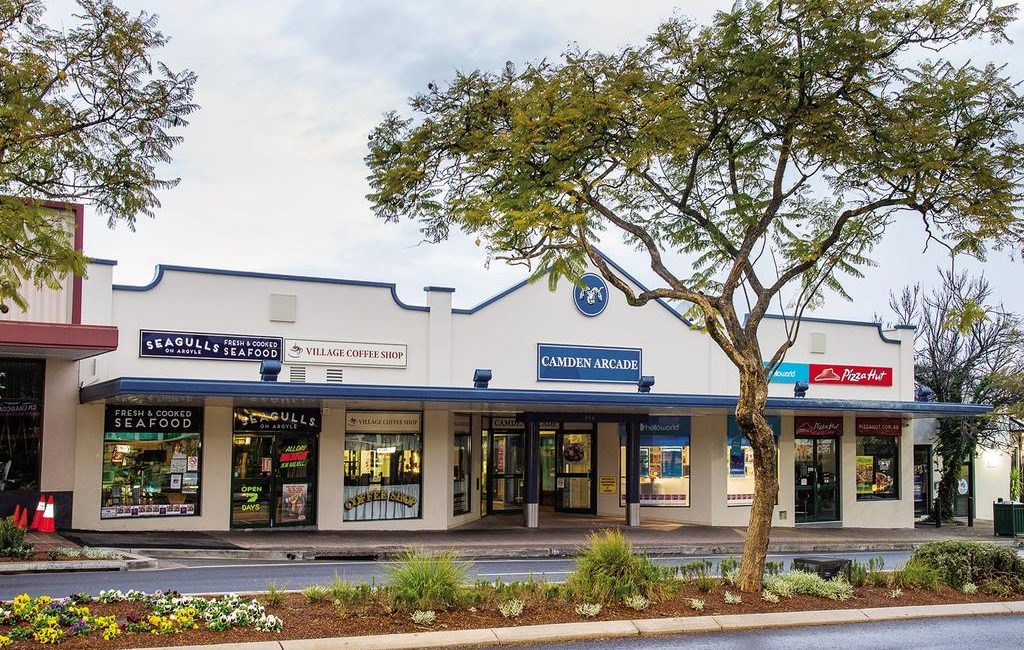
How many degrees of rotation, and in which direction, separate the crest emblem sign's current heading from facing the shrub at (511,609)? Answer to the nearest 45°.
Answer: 0° — it already faces it

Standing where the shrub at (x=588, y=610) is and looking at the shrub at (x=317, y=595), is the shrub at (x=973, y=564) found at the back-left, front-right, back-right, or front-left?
back-right

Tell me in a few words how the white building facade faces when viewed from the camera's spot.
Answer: facing the viewer

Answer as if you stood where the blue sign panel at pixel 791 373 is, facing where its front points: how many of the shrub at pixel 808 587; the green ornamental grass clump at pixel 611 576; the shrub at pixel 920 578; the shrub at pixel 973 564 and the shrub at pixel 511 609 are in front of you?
5

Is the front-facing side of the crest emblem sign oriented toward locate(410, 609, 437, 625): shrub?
yes

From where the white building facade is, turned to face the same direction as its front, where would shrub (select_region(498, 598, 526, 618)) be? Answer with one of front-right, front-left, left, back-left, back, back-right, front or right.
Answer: front

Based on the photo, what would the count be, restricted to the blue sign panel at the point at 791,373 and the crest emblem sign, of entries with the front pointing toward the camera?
2

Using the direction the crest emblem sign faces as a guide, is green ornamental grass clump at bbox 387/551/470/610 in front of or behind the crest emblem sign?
in front

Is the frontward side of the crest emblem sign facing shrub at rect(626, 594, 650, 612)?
yes

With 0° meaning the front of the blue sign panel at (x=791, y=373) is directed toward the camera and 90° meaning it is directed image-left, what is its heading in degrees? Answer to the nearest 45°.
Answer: approximately 0°

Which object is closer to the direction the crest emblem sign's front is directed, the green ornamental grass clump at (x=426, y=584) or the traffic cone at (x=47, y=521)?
the green ornamental grass clump

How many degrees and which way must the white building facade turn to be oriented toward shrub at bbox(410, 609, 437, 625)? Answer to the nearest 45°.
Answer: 0° — it already faces it
